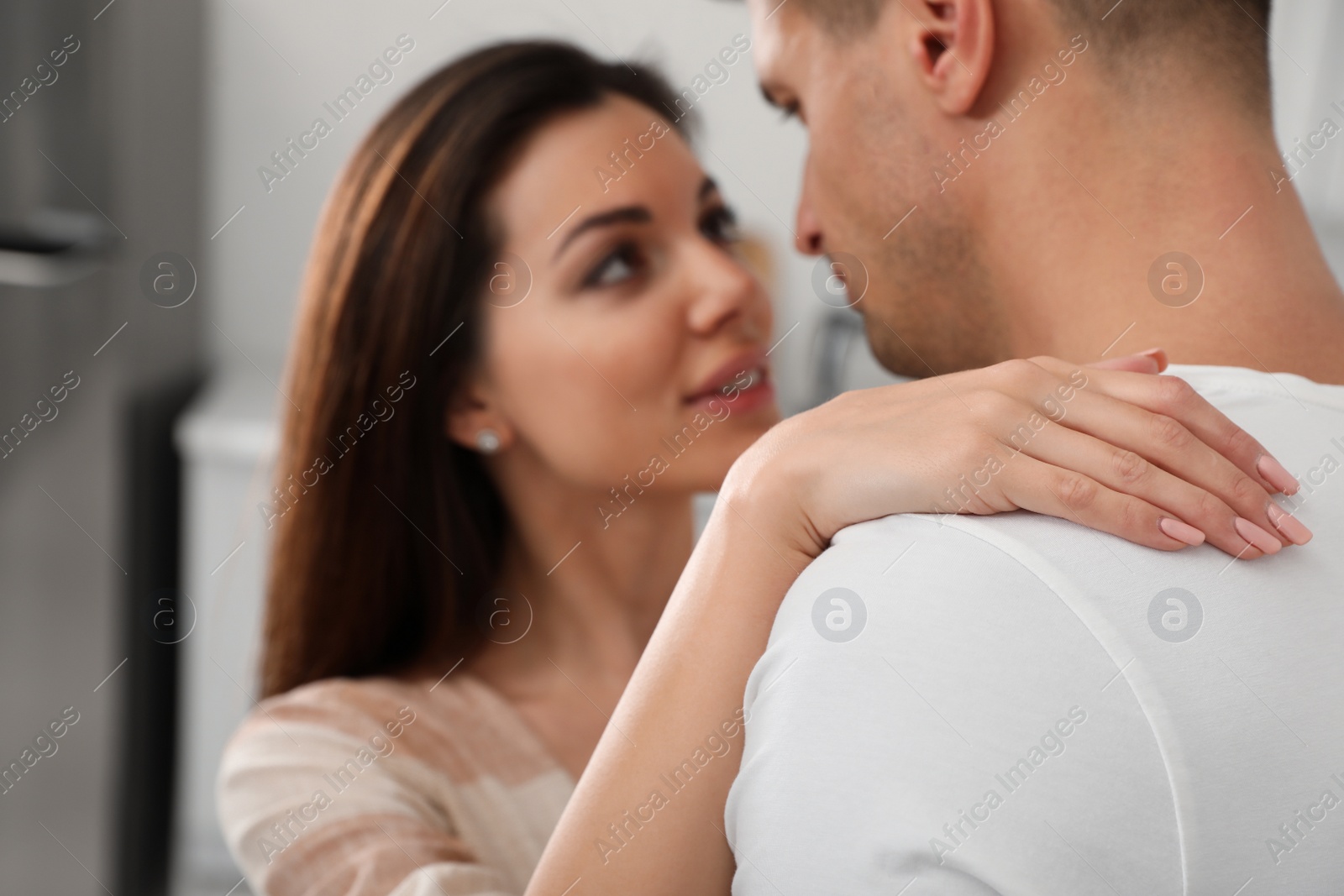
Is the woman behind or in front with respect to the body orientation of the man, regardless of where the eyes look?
in front

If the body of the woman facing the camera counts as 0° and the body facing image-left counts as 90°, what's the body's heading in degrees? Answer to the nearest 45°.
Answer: approximately 315°

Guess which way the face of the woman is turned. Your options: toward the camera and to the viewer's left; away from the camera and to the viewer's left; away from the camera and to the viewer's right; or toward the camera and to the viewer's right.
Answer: toward the camera and to the viewer's right

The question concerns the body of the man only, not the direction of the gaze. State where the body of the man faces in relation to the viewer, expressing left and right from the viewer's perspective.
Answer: facing away from the viewer and to the left of the viewer

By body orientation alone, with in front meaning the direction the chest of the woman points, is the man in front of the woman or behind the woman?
in front

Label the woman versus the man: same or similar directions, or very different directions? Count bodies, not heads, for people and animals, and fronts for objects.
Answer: very different directions

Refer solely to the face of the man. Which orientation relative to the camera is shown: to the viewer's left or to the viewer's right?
to the viewer's left
